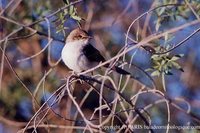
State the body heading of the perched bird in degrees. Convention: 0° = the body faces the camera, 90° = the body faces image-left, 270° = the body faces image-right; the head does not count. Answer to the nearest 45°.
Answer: approximately 45°
